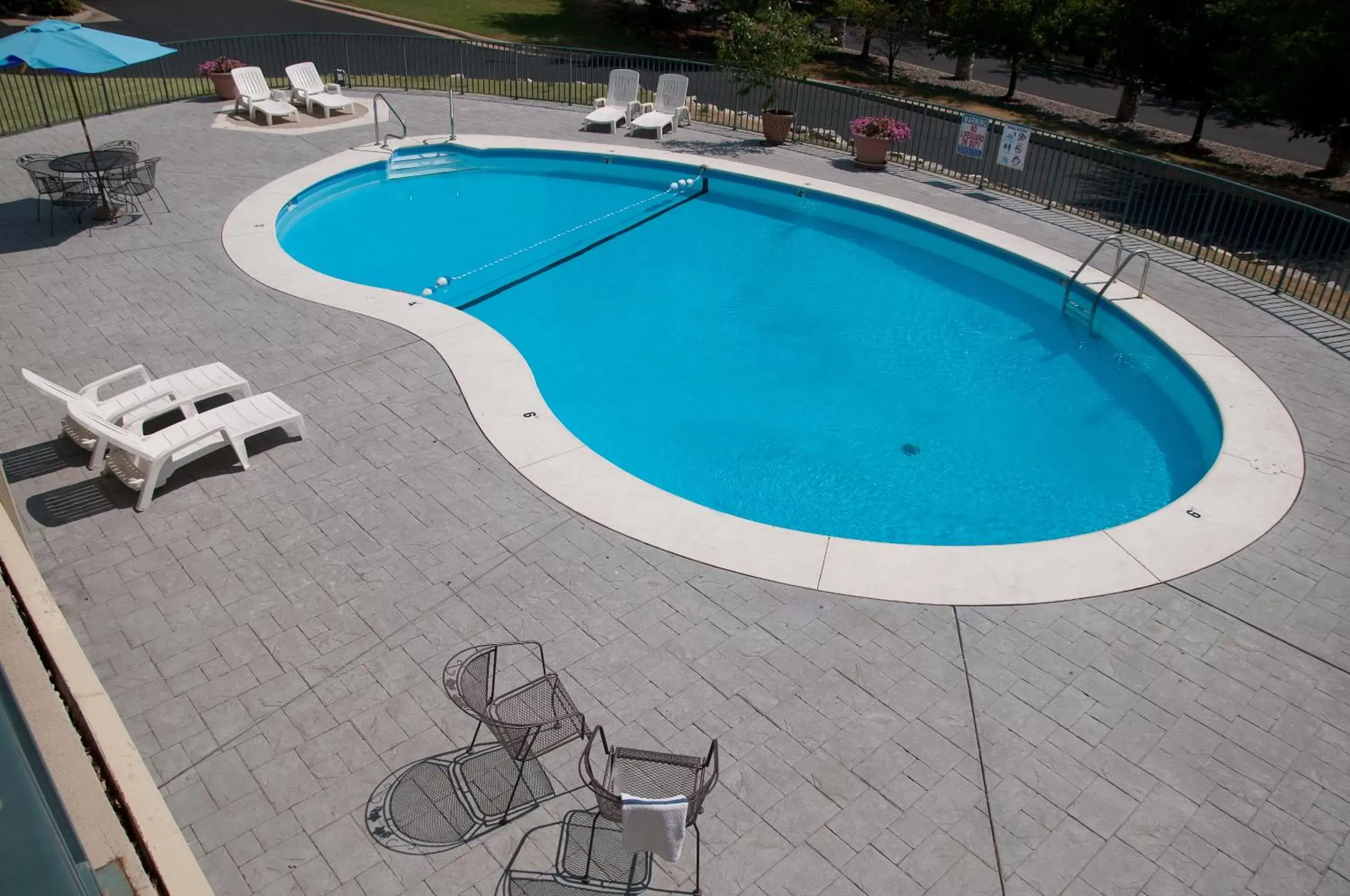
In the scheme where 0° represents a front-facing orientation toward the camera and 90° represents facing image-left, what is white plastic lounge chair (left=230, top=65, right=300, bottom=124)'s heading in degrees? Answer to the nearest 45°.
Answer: approximately 315°

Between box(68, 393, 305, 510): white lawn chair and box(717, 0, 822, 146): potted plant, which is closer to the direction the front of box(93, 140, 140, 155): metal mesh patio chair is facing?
the white lawn chair

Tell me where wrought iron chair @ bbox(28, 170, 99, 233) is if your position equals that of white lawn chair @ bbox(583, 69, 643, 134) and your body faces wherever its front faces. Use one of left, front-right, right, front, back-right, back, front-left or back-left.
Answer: front

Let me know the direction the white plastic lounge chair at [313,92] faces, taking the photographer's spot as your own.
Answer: facing the viewer and to the right of the viewer

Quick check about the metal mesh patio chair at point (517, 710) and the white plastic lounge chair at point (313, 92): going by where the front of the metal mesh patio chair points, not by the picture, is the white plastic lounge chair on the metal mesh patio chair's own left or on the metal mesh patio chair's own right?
on the metal mesh patio chair's own left

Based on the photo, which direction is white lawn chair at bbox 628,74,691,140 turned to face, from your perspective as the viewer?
facing the viewer and to the left of the viewer
